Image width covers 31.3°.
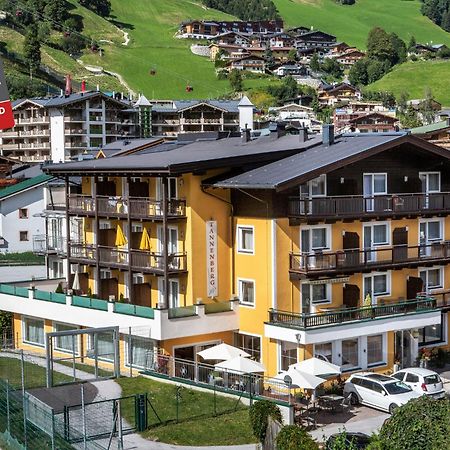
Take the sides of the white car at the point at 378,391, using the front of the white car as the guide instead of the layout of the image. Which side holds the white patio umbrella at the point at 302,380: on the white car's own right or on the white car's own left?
on the white car's own right

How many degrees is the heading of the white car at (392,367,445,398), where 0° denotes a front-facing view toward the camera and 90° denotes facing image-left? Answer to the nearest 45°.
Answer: approximately 135°

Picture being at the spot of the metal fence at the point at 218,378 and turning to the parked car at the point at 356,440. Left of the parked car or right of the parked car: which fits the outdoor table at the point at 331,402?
left
